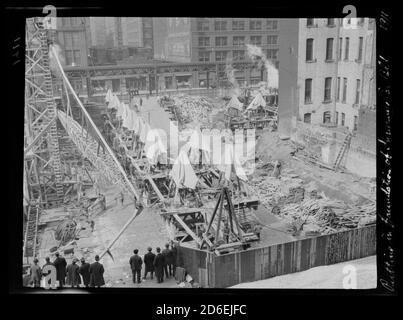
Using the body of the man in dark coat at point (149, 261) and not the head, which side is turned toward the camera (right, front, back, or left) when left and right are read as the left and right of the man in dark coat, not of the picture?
back

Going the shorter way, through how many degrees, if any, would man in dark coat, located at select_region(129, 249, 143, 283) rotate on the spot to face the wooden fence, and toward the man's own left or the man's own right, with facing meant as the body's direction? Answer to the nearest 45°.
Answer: approximately 90° to the man's own right

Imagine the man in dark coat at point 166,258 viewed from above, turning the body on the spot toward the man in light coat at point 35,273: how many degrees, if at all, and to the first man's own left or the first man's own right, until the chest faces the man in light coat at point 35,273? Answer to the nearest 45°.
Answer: approximately 90° to the first man's own left

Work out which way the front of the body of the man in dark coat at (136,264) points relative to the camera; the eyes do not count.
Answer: away from the camera

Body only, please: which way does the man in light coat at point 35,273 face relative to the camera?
away from the camera

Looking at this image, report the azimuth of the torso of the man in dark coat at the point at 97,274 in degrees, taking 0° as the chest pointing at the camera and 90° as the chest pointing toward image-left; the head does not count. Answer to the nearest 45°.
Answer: approximately 180°

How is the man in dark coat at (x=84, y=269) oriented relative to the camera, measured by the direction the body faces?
away from the camera
